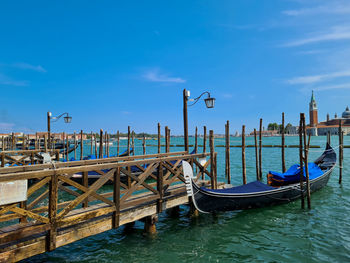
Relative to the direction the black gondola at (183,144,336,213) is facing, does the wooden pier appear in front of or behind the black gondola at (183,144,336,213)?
in front

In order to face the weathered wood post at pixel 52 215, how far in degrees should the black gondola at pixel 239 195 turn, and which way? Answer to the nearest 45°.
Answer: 0° — it already faces it

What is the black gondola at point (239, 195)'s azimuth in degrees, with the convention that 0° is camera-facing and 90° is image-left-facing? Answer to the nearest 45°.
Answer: approximately 45°

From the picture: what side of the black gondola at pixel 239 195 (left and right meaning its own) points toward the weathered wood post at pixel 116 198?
front
